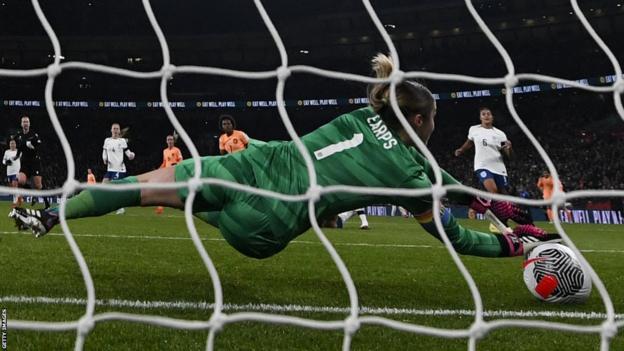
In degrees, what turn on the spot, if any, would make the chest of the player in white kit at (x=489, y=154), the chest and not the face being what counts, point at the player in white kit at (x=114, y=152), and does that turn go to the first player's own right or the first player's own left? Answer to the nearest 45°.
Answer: approximately 90° to the first player's own right

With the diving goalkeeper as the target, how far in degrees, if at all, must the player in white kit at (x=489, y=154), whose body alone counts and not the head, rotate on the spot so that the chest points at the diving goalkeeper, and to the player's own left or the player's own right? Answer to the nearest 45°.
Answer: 0° — they already face them

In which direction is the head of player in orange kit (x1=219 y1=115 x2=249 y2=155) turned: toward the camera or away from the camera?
toward the camera

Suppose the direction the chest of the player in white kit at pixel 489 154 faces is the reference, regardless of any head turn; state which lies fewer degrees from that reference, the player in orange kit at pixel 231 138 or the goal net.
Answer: the goal net

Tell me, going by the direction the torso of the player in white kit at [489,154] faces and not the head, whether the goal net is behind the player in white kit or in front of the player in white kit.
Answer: in front

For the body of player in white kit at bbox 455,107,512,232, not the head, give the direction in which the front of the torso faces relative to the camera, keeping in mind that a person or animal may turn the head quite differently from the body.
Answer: toward the camera

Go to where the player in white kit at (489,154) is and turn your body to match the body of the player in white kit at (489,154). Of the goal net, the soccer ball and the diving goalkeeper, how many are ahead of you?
3

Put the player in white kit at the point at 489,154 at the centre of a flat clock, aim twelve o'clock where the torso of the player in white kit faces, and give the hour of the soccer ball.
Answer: The soccer ball is roughly at 12 o'clock from the player in white kit.

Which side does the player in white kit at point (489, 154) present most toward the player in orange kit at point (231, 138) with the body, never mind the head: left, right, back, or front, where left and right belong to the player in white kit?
right

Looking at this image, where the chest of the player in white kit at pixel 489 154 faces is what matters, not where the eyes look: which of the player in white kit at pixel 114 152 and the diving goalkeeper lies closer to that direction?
the diving goalkeeper

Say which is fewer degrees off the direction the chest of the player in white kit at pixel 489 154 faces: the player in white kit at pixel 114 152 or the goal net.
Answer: the goal net
